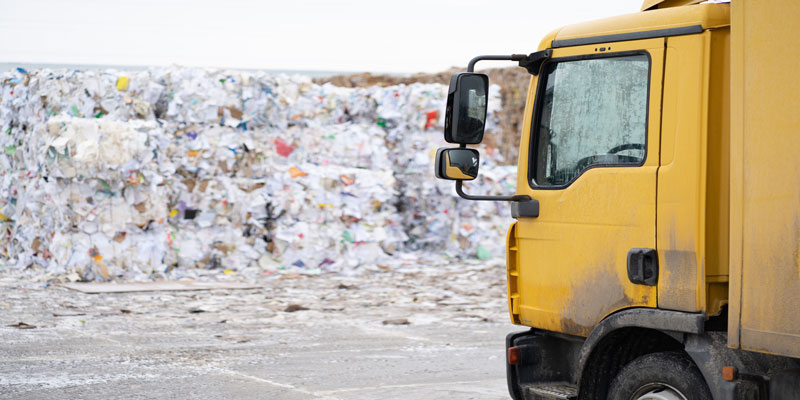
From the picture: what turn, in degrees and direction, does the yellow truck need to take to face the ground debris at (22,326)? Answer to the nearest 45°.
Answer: approximately 45° to its right

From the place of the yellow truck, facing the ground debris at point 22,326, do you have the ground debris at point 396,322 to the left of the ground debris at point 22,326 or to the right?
right

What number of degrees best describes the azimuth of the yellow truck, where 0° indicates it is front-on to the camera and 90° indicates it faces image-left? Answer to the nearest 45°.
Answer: approximately 90°

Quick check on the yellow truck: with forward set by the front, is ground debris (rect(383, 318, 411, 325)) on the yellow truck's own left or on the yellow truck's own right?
on the yellow truck's own right
